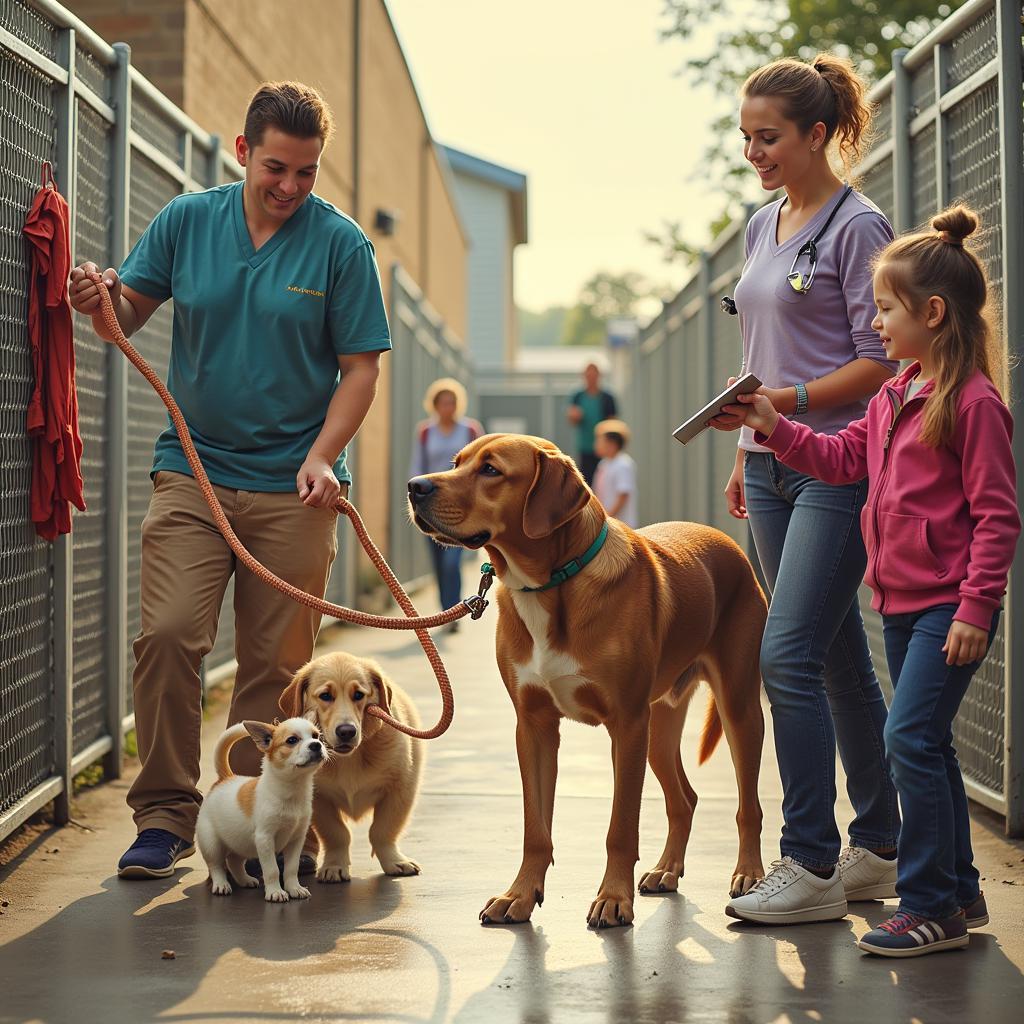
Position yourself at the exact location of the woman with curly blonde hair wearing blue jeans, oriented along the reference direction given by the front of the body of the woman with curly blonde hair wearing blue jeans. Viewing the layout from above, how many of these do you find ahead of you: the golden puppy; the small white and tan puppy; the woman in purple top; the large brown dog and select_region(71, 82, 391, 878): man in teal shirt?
5

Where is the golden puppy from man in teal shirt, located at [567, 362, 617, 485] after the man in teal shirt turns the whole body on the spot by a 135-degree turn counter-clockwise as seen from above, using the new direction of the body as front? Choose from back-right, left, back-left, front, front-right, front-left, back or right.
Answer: back-right

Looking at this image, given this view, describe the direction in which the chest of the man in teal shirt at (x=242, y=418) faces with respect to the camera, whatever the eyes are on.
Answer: toward the camera

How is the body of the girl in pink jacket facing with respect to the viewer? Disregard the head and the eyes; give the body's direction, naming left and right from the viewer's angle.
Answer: facing to the left of the viewer

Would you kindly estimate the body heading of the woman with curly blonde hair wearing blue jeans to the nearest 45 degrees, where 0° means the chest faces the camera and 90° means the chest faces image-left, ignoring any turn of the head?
approximately 0°

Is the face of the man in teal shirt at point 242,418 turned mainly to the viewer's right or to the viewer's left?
to the viewer's right

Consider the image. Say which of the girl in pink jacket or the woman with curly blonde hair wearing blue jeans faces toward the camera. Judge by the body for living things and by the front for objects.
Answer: the woman with curly blonde hair wearing blue jeans

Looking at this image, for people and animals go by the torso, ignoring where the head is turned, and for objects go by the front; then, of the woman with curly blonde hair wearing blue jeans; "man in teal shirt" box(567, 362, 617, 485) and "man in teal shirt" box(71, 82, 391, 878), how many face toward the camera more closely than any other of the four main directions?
3

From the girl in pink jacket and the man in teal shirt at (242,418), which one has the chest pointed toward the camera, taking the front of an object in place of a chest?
the man in teal shirt

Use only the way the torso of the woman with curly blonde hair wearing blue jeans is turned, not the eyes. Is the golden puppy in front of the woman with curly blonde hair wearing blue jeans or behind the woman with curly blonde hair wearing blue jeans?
in front

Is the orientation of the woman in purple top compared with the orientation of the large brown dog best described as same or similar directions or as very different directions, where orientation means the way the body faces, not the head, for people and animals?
same or similar directions

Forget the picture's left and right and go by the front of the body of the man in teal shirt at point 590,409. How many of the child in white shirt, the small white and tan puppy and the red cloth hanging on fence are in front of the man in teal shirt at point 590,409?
3

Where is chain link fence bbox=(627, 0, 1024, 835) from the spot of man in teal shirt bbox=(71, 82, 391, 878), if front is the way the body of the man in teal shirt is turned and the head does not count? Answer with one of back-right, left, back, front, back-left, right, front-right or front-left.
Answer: left

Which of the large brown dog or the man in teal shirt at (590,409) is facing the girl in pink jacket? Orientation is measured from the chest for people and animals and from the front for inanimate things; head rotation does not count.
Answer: the man in teal shirt

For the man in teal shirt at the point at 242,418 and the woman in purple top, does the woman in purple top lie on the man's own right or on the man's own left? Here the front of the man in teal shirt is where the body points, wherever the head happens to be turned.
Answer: on the man's own left

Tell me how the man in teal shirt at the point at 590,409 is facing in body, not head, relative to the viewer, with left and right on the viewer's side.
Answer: facing the viewer

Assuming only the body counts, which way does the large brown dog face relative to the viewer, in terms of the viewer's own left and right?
facing the viewer and to the left of the viewer
